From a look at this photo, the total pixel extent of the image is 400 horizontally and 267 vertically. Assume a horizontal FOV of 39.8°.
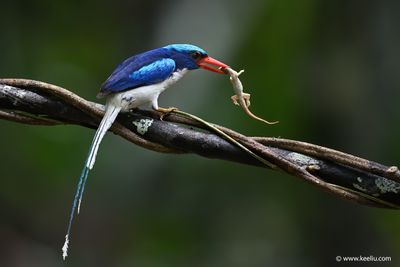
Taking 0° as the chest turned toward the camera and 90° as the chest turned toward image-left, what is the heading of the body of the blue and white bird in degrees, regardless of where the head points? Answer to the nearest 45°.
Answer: approximately 270°
